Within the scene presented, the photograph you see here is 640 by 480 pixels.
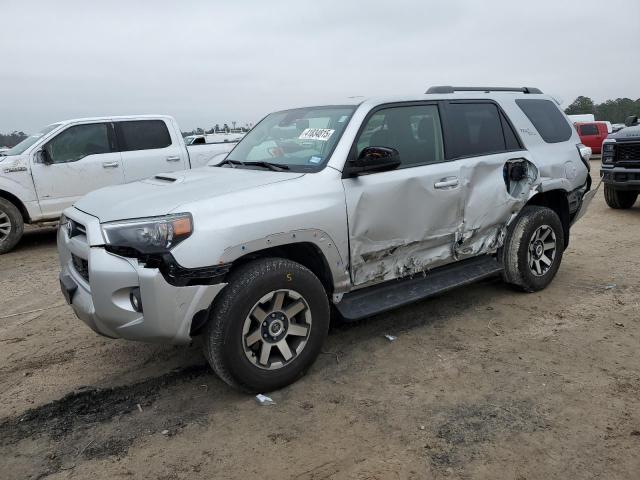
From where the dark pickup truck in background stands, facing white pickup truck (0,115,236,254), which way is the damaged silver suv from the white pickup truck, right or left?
left

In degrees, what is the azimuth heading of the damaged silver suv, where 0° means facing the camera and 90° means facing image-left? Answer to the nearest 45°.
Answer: approximately 45°

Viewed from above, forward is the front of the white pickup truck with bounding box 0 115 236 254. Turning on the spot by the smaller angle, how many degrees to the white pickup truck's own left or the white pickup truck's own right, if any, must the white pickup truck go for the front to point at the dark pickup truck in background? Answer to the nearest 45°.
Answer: approximately 135° to the white pickup truck's own left

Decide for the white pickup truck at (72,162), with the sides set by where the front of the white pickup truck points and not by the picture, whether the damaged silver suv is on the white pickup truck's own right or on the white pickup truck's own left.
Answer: on the white pickup truck's own left

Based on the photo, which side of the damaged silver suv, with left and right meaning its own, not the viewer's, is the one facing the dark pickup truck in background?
back

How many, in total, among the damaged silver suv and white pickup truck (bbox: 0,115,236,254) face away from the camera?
0

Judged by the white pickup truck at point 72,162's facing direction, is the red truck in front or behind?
behind

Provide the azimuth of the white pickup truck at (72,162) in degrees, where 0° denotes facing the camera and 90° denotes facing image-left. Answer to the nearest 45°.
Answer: approximately 45°

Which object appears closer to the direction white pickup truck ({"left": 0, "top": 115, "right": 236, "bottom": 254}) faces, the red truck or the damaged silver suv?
the damaged silver suv

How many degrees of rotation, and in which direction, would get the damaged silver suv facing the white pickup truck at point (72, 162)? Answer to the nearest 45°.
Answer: approximately 90° to its right
